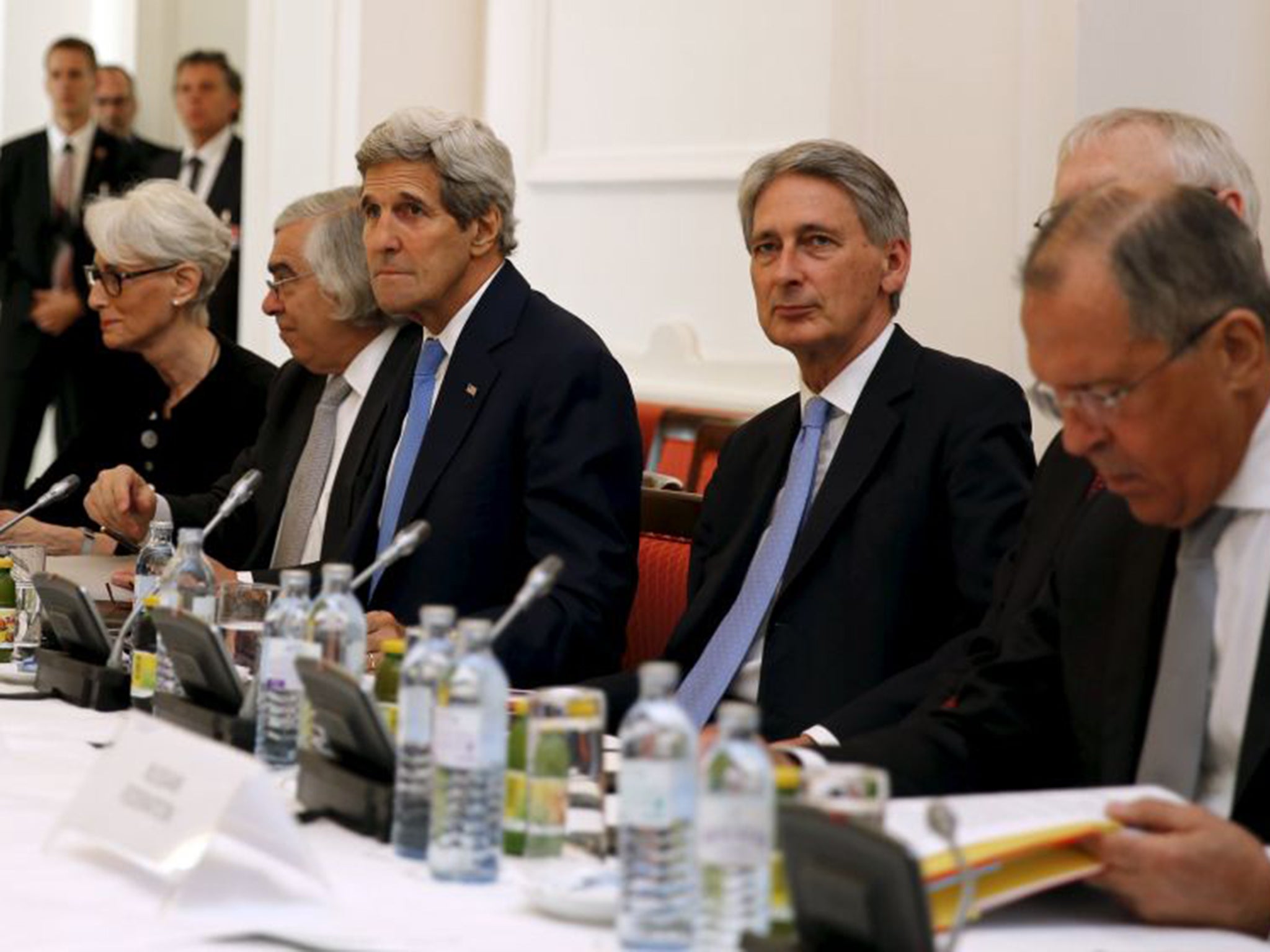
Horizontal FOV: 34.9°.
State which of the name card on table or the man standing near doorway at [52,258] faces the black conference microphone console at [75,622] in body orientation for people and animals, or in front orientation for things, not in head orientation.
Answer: the man standing near doorway

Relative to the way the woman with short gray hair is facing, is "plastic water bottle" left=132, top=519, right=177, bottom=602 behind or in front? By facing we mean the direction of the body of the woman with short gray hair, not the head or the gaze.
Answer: in front

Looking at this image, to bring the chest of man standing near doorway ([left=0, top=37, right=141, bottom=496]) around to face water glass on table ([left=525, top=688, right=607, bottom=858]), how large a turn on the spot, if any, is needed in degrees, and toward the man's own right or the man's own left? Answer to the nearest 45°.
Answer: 0° — they already face it

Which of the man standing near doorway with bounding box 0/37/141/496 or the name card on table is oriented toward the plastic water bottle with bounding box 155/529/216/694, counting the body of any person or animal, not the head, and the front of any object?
the man standing near doorway

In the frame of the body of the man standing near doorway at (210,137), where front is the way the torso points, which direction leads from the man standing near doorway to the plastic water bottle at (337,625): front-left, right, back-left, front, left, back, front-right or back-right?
front-left

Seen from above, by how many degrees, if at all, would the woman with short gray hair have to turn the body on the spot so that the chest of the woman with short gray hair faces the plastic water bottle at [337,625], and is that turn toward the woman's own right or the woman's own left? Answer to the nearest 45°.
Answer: approximately 45° to the woman's own left

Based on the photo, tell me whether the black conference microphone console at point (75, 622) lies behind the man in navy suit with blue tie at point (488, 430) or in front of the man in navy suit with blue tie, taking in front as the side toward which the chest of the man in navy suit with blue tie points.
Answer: in front

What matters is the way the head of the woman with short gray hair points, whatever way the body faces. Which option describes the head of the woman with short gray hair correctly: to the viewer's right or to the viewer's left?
to the viewer's left

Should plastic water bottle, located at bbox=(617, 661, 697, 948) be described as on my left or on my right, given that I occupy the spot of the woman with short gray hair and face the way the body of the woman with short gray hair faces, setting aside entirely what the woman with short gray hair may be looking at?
on my left

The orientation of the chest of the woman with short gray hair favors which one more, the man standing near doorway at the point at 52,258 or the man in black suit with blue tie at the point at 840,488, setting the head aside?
the man in black suit with blue tie

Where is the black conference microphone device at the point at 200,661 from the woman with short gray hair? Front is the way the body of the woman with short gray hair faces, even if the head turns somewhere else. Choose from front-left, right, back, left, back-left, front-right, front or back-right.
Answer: front-left

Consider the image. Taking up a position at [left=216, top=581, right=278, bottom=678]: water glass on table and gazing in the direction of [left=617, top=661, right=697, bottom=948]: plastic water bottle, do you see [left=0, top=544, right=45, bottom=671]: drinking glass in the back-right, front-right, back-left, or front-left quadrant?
back-right
